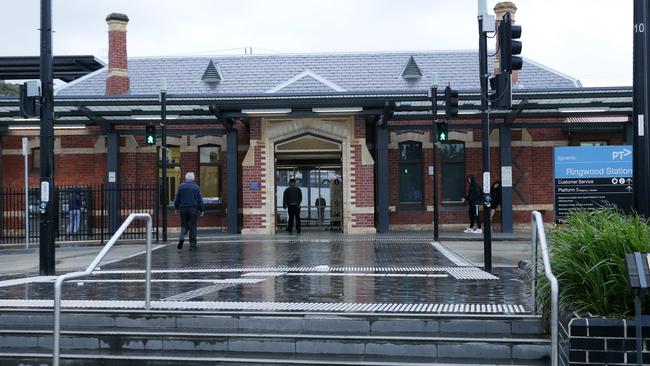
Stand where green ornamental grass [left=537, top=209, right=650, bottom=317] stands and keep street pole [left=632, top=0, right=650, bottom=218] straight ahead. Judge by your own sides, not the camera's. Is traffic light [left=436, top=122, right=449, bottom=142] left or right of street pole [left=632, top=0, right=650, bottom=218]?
left

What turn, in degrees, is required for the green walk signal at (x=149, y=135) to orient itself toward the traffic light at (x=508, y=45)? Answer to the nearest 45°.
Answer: approximately 45° to its left

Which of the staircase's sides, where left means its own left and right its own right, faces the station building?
back

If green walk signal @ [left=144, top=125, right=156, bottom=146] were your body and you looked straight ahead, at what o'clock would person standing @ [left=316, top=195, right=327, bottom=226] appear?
The person standing is roughly at 8 o'clock from the green walk signal.

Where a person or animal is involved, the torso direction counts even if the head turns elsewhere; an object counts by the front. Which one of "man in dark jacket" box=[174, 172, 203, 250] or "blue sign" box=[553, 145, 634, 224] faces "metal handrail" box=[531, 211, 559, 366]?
the blue sign

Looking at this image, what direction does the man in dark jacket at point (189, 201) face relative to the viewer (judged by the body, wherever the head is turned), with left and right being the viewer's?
facing away from the viewer
